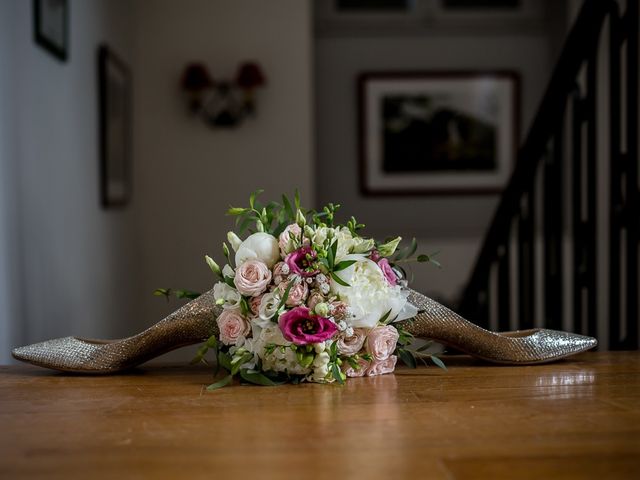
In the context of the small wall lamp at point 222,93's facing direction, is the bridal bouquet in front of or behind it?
in front

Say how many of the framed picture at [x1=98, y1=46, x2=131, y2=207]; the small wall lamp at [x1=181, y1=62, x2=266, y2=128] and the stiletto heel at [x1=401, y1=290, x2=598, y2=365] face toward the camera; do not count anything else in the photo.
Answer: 1

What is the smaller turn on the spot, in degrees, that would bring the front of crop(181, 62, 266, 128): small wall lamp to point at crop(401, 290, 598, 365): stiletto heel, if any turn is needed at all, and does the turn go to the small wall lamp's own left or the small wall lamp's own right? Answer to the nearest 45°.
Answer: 0° — it already faces it

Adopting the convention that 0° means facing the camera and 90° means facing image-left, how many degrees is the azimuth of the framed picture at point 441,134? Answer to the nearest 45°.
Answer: approximately 0°

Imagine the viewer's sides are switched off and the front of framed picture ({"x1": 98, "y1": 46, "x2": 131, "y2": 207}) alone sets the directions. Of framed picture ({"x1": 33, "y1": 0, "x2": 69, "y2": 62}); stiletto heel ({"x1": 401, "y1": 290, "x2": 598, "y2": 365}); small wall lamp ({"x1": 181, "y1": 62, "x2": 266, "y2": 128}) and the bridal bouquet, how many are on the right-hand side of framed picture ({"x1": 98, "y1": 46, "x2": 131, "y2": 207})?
3

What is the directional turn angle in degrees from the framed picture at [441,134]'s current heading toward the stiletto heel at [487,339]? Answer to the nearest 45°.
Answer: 0° — it already faces it

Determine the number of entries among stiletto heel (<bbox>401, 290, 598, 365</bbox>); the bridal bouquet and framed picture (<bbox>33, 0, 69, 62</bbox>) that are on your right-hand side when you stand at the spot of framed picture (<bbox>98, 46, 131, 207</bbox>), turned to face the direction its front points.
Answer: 3

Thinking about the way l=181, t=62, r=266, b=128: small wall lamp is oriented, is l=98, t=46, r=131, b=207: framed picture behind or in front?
in front

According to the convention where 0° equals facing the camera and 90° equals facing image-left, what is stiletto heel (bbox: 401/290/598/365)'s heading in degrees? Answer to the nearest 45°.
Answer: approximately 270°

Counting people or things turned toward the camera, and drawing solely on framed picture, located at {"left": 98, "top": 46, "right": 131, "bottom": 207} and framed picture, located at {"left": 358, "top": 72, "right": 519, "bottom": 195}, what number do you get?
1

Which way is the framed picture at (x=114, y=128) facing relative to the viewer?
to the viewer's right

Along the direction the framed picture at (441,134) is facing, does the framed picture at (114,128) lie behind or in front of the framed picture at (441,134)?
in front

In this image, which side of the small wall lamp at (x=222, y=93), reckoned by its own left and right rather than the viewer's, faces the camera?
front
